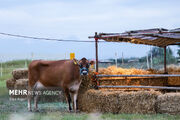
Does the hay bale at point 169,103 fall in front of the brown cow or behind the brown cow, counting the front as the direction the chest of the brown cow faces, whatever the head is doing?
in front

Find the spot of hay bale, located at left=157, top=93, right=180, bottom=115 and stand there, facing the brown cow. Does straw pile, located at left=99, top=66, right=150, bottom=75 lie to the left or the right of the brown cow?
right

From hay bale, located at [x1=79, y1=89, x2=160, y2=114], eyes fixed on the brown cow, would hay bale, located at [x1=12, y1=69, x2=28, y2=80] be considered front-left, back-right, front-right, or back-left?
front-right

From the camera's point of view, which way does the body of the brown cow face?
to the viewer's right

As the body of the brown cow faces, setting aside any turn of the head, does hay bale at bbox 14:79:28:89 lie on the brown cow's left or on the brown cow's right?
on the brown cow's left

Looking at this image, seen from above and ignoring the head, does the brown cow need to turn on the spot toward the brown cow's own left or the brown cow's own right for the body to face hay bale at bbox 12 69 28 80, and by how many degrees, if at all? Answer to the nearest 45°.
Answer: approximately 135° to the brown cow's own left

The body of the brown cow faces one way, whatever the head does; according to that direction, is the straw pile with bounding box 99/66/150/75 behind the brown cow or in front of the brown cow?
in front

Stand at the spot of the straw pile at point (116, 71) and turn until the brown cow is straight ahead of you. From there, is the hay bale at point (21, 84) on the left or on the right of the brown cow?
right
